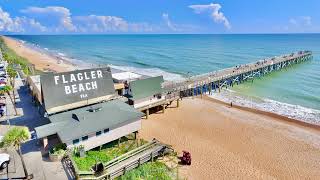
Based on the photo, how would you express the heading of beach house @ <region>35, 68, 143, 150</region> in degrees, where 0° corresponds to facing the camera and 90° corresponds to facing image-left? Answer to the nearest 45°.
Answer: approximately 45°

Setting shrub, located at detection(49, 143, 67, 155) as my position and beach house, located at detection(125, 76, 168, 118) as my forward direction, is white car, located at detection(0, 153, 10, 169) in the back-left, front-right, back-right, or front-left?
back-left

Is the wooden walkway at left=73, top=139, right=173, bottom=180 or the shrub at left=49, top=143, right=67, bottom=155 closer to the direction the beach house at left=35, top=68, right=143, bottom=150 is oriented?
the shrub

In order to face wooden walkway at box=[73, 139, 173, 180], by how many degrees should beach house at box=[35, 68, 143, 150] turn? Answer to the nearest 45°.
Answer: approximately 90° to its left

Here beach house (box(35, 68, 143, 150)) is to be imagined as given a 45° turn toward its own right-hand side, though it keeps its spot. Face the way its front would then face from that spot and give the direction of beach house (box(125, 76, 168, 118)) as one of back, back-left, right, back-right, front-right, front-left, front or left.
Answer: back-right

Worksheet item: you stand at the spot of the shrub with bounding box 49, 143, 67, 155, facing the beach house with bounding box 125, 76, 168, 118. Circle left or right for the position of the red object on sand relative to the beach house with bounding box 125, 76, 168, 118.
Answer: right

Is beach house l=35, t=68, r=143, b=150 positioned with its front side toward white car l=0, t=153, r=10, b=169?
yes
